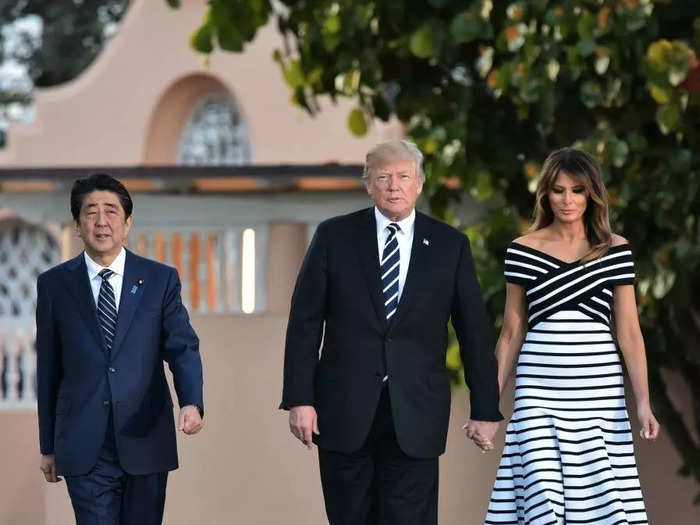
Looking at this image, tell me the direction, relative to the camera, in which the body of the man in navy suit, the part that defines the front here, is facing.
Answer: toward the camera

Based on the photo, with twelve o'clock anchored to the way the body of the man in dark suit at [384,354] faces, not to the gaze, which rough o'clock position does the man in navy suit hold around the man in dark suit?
The man in navy suit is roughly at 3 o'clock from the man in dark suit.

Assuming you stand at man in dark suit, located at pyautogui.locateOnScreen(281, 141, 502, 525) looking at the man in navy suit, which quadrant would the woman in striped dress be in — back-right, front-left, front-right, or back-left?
back-right

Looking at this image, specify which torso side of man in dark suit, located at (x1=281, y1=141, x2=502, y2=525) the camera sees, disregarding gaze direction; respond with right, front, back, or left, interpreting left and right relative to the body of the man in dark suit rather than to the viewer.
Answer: front

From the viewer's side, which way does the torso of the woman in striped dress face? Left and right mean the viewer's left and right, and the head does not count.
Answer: facing the viewer

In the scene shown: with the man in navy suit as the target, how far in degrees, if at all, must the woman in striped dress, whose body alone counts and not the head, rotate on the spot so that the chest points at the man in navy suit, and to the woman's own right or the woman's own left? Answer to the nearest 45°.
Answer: approximately 90° to the woman's own right

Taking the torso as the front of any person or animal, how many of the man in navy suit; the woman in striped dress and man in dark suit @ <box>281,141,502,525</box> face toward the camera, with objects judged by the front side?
3
